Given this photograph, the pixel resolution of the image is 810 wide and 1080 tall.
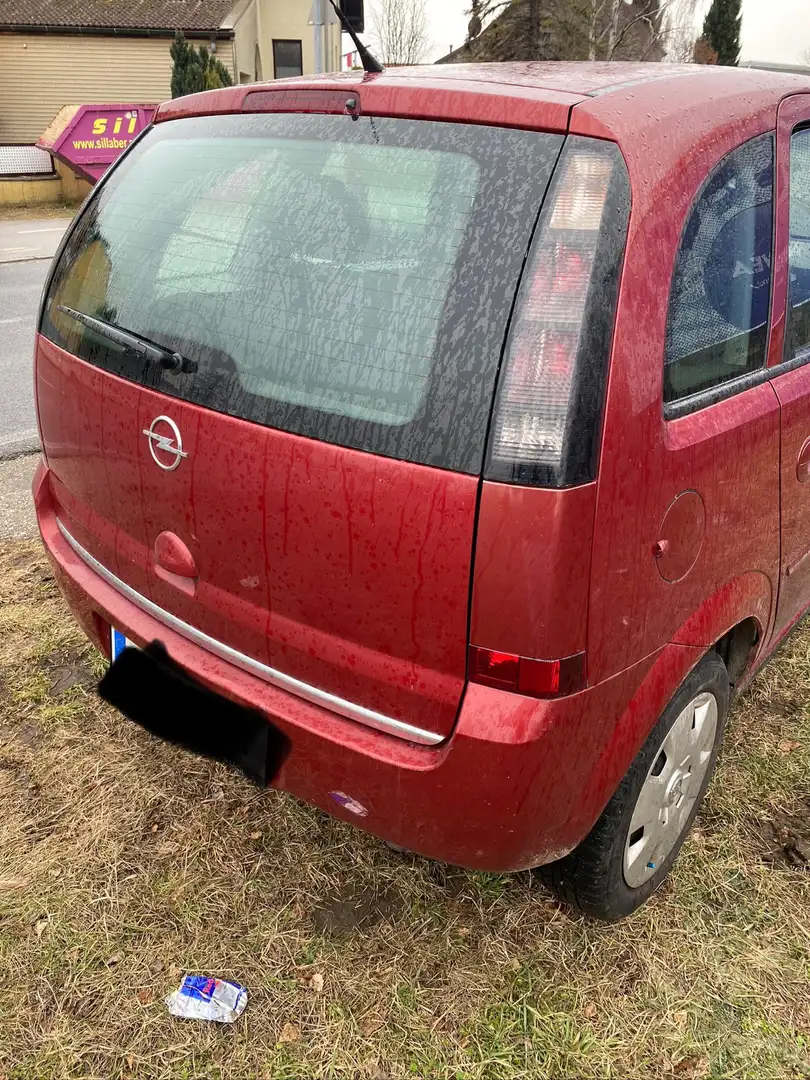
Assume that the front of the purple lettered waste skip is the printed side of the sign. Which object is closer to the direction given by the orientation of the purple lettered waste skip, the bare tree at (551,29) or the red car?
the red car

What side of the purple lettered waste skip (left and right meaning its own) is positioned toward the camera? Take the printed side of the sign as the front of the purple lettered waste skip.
front

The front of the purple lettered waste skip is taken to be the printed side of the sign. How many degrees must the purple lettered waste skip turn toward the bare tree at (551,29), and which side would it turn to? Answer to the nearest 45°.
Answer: approximately 90° to its left

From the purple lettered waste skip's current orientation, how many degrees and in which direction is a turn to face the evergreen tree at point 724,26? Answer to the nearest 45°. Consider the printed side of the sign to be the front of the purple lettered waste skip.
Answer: approximately 135° to its left

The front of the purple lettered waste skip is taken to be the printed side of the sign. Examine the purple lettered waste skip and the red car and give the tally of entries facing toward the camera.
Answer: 1

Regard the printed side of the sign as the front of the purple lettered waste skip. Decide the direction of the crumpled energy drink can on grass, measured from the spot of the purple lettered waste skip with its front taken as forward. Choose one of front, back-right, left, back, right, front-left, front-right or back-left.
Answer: front

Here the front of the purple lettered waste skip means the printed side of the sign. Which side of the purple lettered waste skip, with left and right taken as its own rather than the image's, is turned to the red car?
front

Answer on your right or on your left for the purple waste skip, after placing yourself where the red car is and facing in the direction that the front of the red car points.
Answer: on your left
